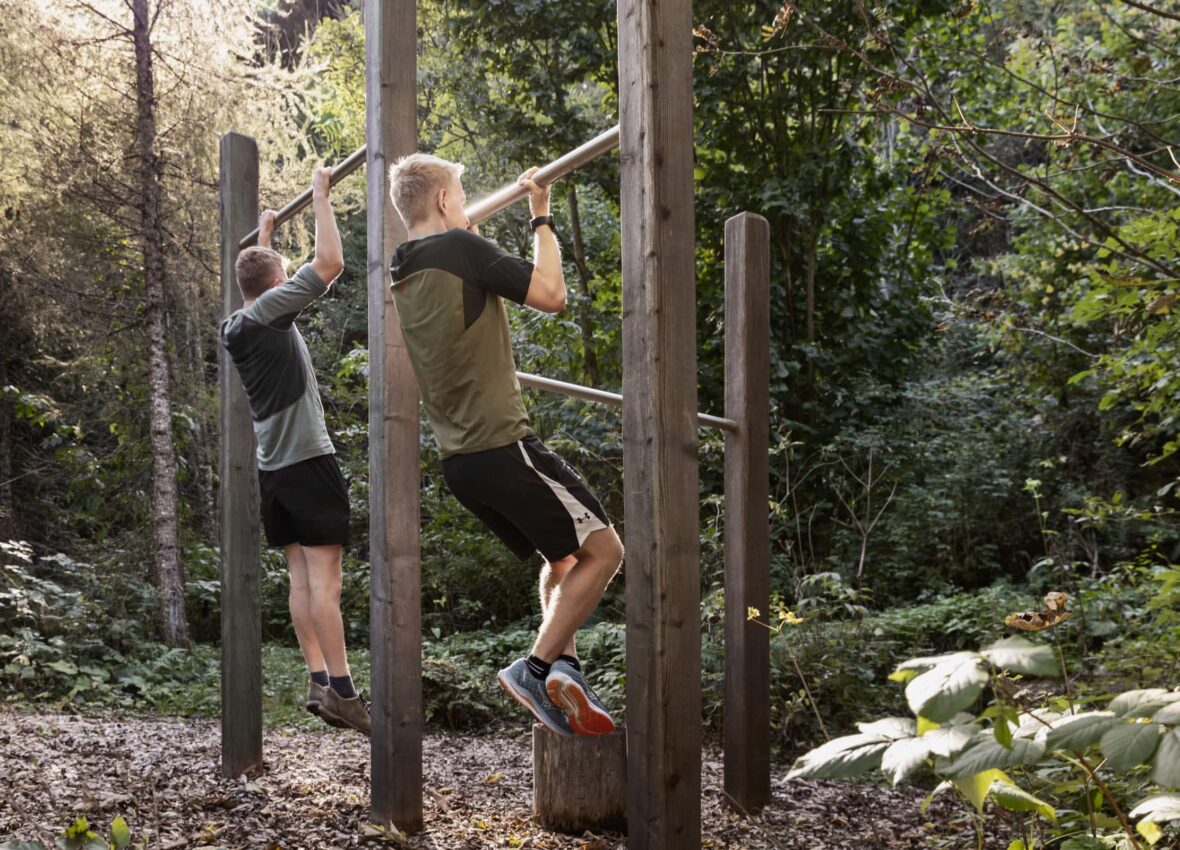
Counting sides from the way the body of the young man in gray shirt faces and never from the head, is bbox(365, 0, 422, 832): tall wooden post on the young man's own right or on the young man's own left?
on the young man's own right

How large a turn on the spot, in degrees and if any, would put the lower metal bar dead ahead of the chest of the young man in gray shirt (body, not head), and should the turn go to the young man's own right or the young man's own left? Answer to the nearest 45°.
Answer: approximately 45° to the young man's own right

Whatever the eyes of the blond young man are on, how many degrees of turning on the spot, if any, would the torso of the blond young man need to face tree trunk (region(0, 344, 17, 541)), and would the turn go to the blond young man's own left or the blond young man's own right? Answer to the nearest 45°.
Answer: approximately 90° to the blond young man's own left

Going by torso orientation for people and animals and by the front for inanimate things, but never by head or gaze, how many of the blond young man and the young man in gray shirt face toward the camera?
0

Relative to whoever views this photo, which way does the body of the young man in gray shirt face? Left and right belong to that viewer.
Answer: facing away from the viewer and to the right of the viewer

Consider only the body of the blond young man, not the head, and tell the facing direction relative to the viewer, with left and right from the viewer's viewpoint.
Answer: facing away from the viewer and to the right of the viewer

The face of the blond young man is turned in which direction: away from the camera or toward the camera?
away from the camera

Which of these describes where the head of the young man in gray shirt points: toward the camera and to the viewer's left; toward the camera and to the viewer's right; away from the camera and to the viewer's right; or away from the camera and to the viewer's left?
away from the camera and to the viewer's right

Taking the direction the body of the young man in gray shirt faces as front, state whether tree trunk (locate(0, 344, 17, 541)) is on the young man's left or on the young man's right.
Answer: on the young man's left

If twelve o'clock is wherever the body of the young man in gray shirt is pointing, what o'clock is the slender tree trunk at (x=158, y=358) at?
The slender tree trunk is roughly at 10 o'clock from the young man in gray shirt.

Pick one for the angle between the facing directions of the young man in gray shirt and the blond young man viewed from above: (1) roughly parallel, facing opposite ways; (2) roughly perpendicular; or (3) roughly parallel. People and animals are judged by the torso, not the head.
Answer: roughly parallel

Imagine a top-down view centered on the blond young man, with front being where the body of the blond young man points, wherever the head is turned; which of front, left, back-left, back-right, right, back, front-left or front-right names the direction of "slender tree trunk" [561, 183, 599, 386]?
front-left
